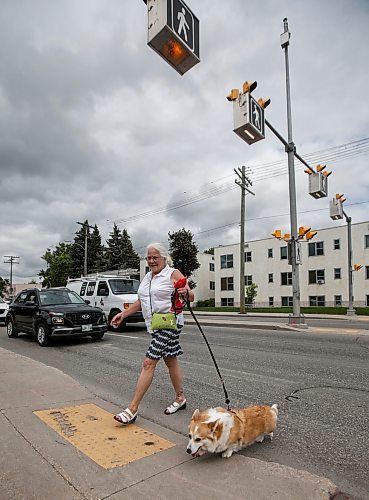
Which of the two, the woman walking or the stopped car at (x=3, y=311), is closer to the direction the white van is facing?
the woman walking

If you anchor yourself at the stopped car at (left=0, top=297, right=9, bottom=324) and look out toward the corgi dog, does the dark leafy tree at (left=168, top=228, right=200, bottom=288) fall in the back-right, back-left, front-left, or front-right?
back-left

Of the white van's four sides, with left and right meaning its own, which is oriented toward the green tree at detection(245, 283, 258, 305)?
left

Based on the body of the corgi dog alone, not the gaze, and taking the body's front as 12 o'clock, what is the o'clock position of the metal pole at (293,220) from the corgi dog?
The metal pole is roughly at 5 o'clock from the corgi dog.

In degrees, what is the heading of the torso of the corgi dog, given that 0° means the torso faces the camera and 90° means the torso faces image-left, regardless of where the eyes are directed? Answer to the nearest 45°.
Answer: approximately 45°
